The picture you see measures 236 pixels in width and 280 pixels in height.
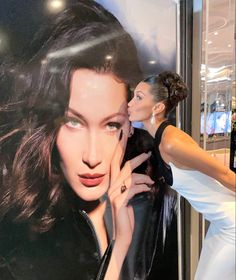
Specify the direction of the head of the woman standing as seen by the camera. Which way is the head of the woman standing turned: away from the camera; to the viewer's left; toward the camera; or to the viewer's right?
to the viewer's left

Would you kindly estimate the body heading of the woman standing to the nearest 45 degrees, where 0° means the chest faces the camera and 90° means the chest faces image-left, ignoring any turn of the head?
approximately 90°
